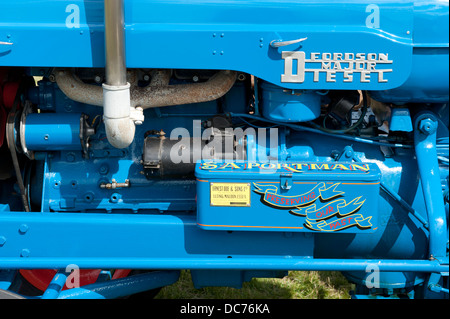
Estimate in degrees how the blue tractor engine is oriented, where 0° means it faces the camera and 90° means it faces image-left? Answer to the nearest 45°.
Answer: approximately 90°
